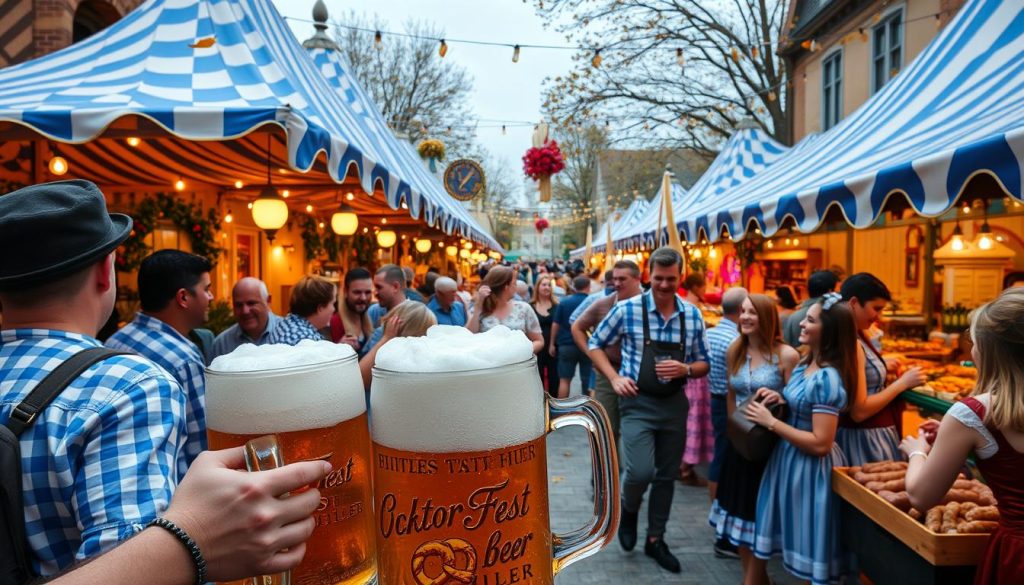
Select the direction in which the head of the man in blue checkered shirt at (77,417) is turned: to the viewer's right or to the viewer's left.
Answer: to the viewer's right

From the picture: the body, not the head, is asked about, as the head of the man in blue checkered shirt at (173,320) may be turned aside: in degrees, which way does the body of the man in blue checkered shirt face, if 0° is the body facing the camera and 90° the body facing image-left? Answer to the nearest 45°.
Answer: approximately 225°

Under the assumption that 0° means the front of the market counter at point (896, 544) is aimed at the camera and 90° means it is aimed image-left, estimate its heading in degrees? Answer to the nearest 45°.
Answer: approximately 45°

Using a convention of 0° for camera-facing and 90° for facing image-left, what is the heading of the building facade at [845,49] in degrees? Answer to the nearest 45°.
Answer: approximately 45°

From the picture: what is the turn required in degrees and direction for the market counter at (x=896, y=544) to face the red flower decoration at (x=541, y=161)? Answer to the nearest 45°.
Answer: approximately 90° to its right
